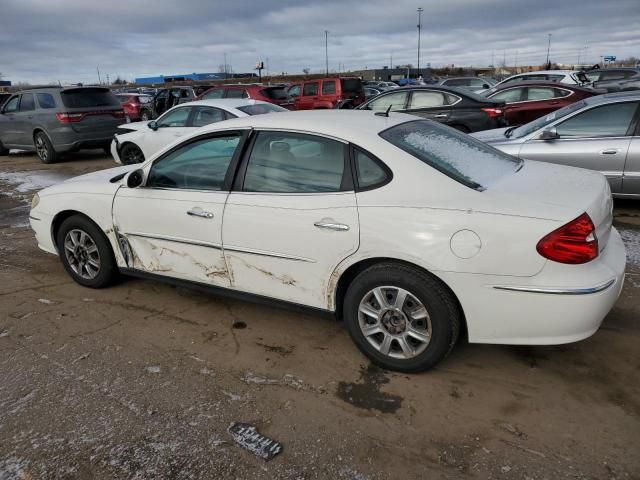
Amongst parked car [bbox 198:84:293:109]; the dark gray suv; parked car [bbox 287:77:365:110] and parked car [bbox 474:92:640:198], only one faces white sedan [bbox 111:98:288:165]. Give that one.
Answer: parked car [bbox 474:92:640:198]

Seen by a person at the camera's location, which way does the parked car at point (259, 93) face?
facing away from the viewer and to the left of the viewer

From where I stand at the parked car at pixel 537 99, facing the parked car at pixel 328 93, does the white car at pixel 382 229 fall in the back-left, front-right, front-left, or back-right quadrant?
back-left

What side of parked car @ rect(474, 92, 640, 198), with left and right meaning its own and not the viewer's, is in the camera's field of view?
left

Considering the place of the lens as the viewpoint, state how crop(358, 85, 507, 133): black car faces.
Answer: facing away from the viewer and to the left of the viewer

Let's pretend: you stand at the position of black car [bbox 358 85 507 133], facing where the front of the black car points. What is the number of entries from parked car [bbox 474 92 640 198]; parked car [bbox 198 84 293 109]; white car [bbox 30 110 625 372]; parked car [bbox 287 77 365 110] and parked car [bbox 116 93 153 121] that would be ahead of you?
3

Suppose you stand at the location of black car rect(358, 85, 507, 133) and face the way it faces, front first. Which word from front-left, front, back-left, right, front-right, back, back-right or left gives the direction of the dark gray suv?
front-left

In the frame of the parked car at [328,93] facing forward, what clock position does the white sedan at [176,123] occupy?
The white sedan is roughly at 8 o'clock from the parked car.

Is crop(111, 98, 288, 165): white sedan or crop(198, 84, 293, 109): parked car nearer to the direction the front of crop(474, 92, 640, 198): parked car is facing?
the white sedan

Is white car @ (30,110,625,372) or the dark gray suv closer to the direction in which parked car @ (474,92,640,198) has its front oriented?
the dark gray suv

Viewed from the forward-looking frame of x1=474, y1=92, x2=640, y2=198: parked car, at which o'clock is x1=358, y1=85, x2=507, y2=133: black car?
The black car is roughly at 2 o'clock from the parked car.
